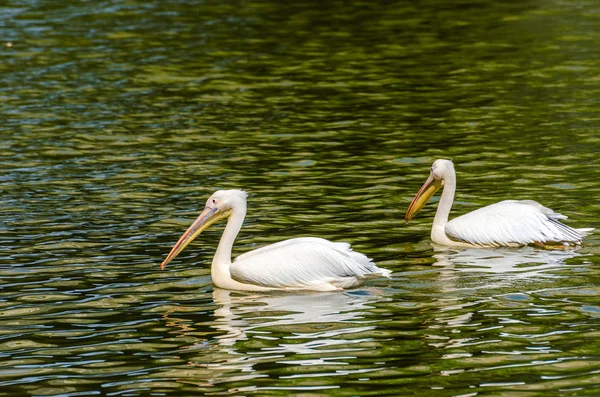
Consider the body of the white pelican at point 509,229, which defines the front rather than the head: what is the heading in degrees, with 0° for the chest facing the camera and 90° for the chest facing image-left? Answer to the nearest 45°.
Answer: approximately 90°

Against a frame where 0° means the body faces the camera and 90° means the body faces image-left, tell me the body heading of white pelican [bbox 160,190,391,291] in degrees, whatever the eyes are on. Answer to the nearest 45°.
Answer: approximately 90°

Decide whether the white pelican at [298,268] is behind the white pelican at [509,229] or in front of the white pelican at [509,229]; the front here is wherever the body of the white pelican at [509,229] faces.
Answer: in front

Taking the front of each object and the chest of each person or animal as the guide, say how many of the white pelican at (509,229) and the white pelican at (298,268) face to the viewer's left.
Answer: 2

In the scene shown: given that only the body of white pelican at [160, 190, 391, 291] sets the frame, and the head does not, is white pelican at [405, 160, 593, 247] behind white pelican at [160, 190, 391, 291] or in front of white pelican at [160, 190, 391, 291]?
behind
